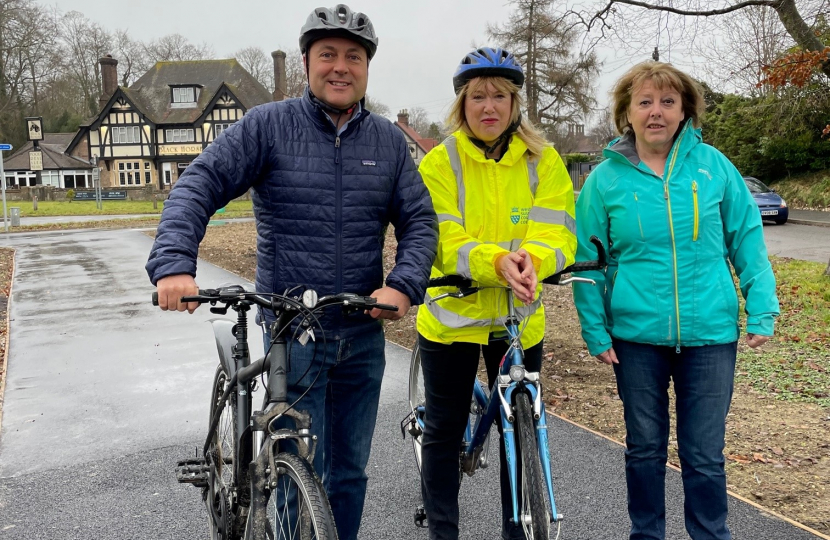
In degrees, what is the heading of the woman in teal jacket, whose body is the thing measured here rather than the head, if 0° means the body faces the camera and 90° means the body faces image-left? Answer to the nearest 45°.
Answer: approximately 0°

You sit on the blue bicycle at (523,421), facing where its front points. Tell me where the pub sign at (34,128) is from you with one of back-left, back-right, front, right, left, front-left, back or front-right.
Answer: back

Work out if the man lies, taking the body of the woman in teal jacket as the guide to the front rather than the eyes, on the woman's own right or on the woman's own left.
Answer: on the woman's own right

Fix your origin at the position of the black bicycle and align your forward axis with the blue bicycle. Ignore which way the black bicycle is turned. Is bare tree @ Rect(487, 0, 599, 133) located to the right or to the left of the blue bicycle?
left

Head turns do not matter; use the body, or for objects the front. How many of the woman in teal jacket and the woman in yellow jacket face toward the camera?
2

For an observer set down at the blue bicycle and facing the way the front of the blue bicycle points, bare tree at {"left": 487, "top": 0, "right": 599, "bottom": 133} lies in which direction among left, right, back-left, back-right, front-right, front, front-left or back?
back-left

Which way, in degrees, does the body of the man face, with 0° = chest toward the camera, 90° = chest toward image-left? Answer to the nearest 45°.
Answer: approximately 0°

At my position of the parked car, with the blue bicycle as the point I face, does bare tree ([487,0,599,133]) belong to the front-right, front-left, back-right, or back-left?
back-right
